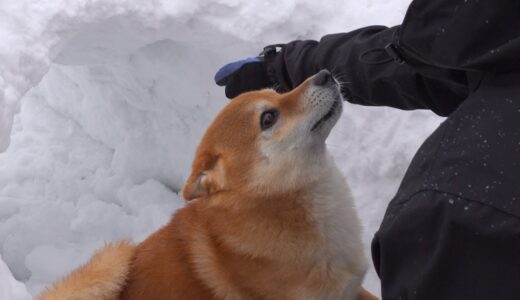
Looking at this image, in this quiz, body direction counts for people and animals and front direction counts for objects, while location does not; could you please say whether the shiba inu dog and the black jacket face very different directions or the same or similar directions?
very different directions

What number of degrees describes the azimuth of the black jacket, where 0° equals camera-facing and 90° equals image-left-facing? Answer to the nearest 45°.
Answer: approximately 90°

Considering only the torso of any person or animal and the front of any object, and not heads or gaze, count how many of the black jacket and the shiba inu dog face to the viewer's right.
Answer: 1

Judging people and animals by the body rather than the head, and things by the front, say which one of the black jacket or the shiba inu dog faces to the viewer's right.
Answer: the shiba inu dog

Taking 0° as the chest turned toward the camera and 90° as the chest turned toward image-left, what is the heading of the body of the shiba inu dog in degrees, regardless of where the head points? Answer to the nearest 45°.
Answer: approximately 270°
